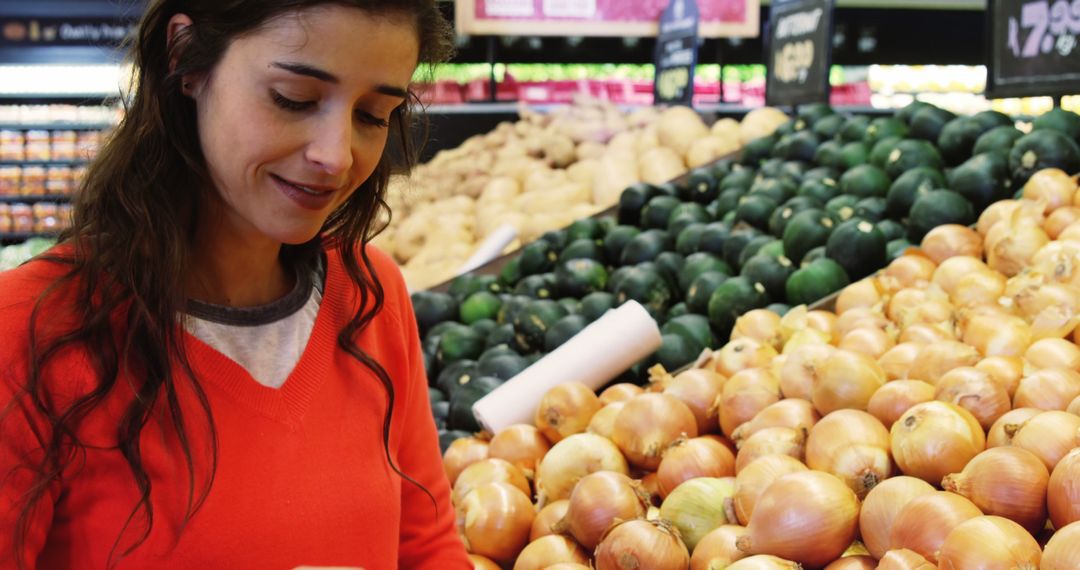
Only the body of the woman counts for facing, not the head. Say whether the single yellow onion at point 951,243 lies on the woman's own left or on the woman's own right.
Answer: on the woman's own left

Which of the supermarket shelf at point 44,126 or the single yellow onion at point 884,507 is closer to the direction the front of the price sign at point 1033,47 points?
the single yellow onion

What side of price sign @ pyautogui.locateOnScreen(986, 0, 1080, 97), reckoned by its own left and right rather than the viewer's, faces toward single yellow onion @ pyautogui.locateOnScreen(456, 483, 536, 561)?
front

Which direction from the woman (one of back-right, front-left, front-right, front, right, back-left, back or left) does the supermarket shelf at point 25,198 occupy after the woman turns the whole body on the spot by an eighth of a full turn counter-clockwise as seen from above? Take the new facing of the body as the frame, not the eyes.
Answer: left

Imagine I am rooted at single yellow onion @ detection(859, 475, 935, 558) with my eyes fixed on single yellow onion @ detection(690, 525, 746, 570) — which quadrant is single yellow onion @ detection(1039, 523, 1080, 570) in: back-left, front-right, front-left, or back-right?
back-left

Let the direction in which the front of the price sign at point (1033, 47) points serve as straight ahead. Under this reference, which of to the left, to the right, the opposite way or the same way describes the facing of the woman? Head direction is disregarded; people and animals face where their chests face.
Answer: to the left

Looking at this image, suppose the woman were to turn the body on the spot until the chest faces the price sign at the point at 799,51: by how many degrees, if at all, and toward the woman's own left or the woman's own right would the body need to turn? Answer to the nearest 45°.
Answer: approximately 90° to the woman's own left

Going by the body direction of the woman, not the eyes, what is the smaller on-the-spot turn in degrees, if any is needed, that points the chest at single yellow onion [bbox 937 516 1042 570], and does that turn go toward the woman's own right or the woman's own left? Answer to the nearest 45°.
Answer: approximately 45° to the woman's own left

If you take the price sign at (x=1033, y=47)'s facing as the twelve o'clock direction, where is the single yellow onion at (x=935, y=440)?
The single yellow onion is roughly at 12 o'clock from the price sign.

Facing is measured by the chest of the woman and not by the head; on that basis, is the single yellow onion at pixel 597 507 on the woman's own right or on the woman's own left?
on the woman's own left

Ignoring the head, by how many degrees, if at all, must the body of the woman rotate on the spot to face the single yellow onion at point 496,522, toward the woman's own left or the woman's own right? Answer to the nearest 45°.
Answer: approximately 90° to the woman's own left

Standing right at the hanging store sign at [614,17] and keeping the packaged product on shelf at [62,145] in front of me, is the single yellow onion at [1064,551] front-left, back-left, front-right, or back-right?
back-left

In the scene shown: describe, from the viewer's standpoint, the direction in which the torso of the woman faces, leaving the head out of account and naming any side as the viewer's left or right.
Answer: facing the viewer and to the right of the viewer

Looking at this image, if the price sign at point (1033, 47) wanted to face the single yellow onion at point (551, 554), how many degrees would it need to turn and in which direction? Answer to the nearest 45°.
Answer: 0° — it already faces it
